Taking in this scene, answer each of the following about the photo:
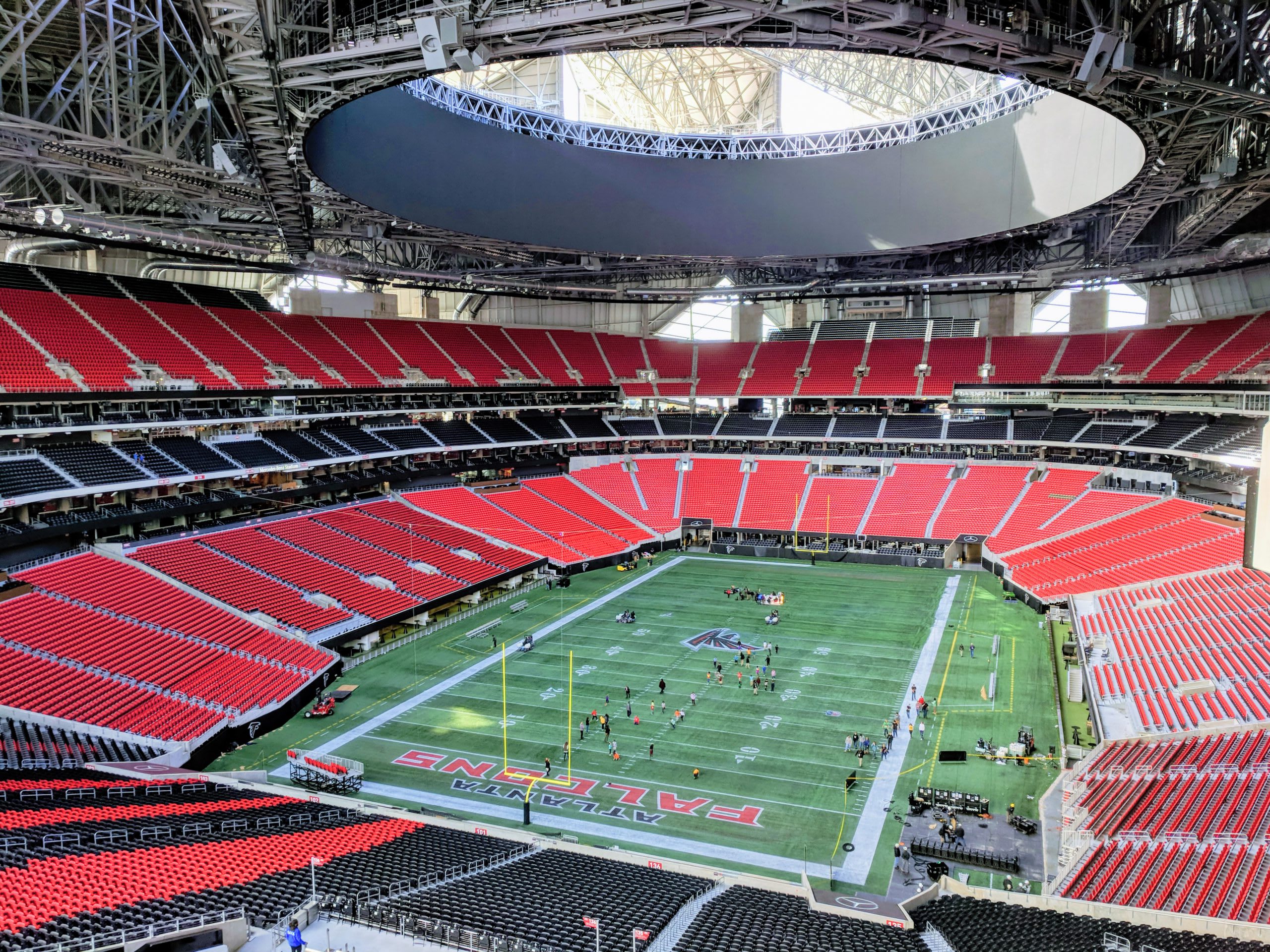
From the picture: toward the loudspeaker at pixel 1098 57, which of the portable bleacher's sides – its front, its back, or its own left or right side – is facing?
right

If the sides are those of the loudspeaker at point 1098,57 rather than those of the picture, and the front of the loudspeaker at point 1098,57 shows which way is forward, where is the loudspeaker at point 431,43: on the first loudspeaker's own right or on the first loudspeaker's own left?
on the first loudspeaker's own right

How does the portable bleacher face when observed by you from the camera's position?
facing away from the viewer and to the right of the viewer
